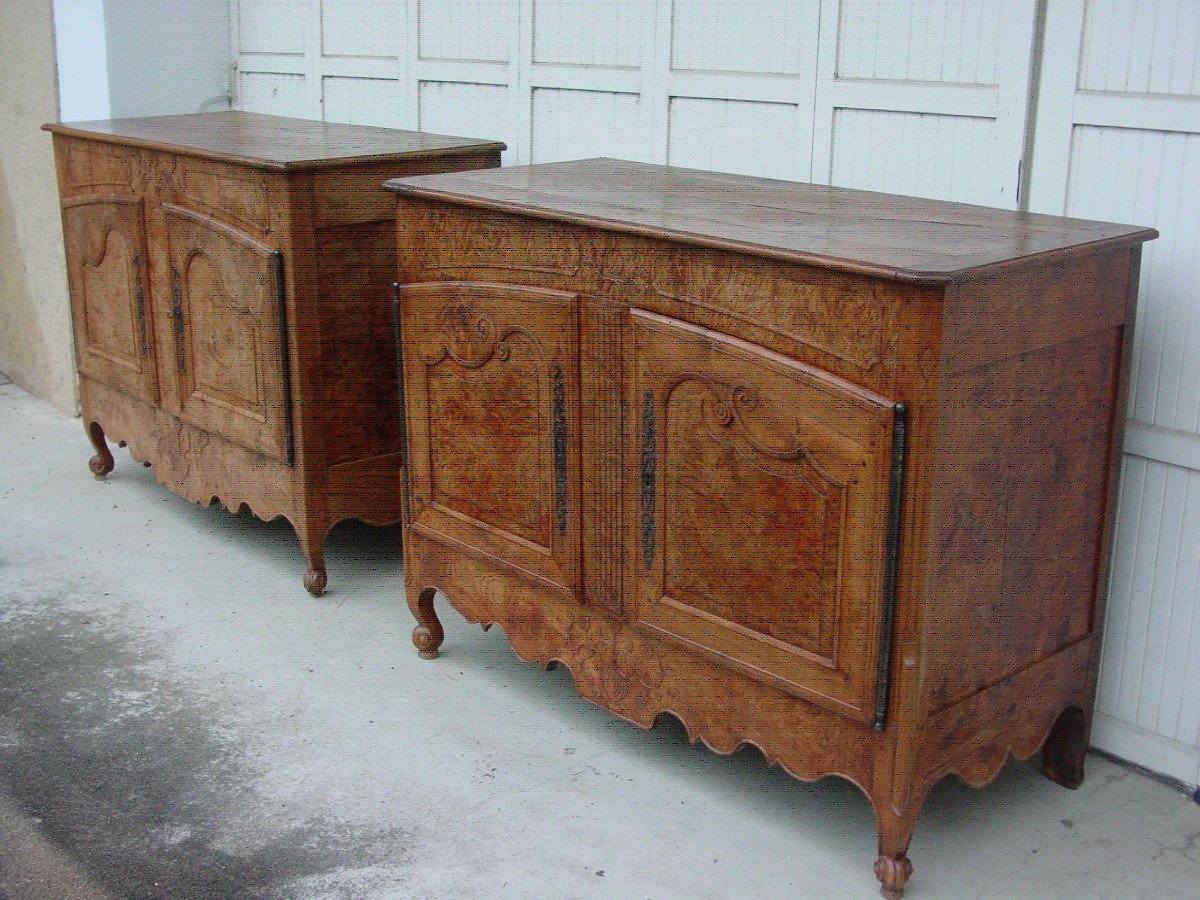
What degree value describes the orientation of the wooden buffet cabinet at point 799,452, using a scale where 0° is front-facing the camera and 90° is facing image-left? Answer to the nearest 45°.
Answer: approximately 45°

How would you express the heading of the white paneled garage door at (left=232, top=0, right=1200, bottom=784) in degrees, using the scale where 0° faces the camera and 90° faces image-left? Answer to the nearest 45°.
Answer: approximately 45°

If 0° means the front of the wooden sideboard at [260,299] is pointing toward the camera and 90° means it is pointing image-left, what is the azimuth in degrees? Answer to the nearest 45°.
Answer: approximately 45°

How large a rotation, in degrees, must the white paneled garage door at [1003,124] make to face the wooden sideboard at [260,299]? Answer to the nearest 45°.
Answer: approximately 45° to its right

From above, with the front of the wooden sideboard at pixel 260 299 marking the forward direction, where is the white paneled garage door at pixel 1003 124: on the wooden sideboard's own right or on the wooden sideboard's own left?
on the wooden sideboard's own left

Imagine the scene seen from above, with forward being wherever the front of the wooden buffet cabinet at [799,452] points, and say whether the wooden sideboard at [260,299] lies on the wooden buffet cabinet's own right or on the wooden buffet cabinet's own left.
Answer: on the wooden buffet cabinet's own right

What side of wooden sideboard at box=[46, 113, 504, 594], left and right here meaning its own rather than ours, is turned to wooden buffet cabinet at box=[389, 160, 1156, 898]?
left

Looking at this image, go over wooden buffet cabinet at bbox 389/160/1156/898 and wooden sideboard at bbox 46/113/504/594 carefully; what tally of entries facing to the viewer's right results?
0
